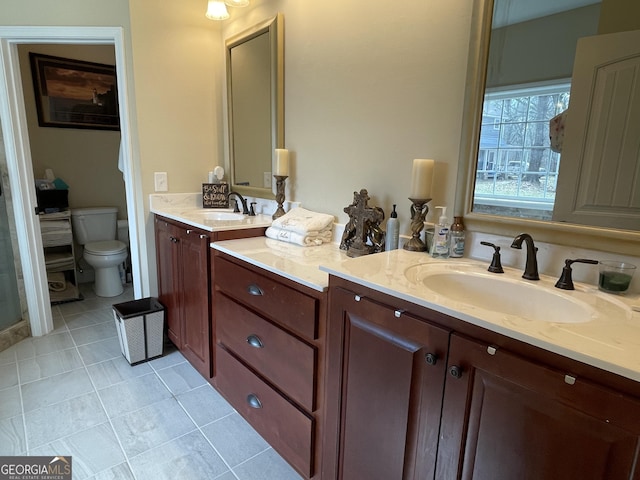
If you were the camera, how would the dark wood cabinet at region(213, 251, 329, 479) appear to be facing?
facing the viewer and to the left of the viewer

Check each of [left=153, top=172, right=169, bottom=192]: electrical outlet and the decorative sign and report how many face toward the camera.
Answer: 2

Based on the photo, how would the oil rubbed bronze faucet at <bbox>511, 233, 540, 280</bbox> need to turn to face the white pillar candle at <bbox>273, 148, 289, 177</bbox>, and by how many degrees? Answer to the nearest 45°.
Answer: approximately 45° to its right

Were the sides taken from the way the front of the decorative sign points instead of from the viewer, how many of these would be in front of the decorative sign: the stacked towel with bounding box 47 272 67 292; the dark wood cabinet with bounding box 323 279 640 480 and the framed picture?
1

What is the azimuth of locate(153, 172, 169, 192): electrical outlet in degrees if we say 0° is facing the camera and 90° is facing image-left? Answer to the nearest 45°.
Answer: approximately 0°

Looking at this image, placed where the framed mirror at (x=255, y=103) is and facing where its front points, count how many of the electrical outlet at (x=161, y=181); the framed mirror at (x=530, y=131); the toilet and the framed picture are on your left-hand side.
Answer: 1

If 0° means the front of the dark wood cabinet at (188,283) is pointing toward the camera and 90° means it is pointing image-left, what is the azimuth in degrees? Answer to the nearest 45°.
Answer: approximately 45°

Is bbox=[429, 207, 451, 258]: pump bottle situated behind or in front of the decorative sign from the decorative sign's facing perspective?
in front

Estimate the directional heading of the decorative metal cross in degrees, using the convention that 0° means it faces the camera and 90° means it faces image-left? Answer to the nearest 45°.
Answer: approximately 45°

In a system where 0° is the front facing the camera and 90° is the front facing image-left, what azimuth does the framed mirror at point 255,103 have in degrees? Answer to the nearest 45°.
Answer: approximately 45°
